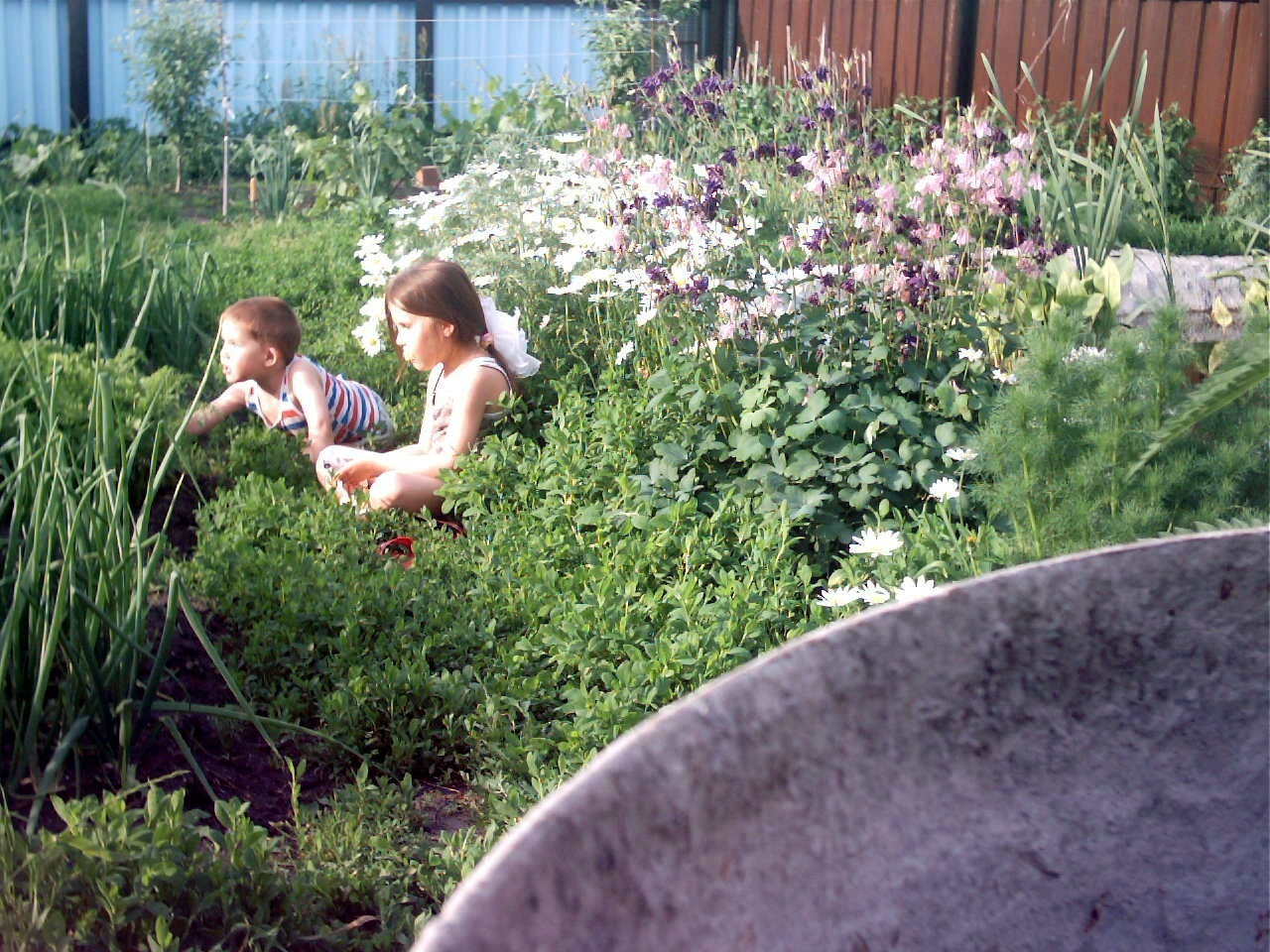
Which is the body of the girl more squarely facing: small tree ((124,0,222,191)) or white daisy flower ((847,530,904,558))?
the small tree

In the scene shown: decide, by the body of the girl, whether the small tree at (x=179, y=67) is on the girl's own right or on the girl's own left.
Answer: on the girl's own right

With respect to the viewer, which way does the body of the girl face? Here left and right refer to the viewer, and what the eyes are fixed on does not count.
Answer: facing to the left of the viewer

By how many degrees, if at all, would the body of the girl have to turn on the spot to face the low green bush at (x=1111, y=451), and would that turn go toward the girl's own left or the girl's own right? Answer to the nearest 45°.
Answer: approximately 135° to the girl's own left

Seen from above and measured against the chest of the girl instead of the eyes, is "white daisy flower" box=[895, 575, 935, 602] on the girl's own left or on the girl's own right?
on the girl's own left

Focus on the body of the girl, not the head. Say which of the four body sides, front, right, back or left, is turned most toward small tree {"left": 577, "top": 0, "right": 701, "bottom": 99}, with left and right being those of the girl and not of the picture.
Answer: right

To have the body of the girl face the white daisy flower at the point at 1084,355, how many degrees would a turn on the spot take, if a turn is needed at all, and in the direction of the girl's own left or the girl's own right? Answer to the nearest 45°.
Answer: approximately 135° to the girl's own left

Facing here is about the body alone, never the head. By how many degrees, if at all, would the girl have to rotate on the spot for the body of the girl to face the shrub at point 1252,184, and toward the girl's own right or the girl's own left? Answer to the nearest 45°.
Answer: approximately 135° to the girl's own right
